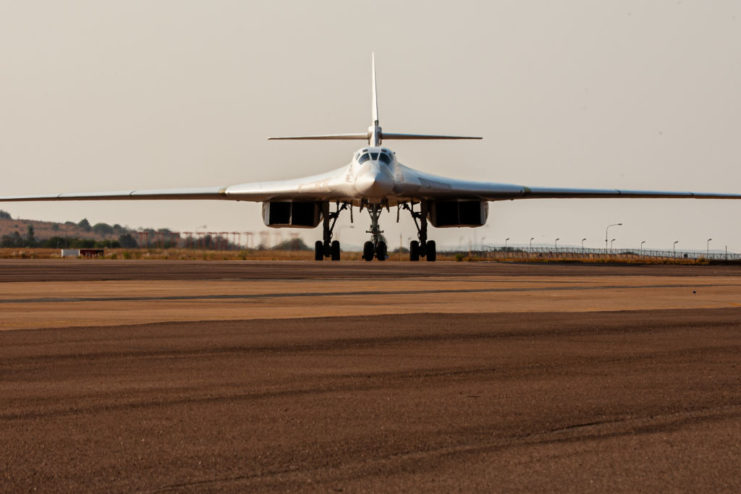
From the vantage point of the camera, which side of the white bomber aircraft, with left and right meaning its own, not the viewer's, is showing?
front
